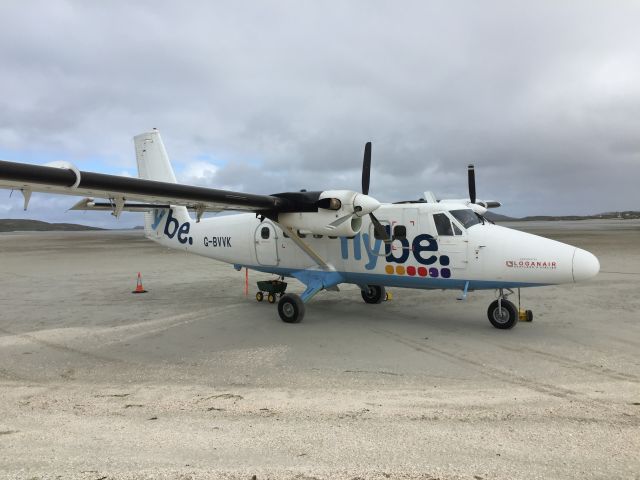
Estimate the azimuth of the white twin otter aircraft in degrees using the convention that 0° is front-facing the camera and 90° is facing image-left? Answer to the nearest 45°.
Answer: approximately 315°
